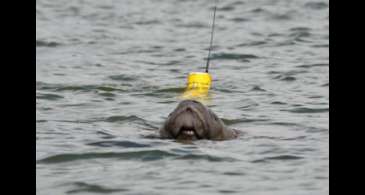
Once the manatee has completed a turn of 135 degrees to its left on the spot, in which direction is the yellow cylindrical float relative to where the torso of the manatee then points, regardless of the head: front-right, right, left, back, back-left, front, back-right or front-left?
front-left

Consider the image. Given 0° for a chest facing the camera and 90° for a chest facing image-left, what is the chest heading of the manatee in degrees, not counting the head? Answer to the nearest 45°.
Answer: approximately 0°
